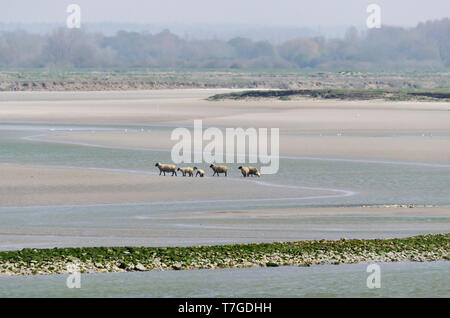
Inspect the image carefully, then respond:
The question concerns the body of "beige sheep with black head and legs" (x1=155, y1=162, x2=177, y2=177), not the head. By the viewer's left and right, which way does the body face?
facing to the left of the viewer

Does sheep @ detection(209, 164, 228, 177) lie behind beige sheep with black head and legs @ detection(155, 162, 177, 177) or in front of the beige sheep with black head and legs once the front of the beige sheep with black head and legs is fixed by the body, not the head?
behind

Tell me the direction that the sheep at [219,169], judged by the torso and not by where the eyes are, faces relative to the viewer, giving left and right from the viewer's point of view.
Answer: facing to the left of the viewer

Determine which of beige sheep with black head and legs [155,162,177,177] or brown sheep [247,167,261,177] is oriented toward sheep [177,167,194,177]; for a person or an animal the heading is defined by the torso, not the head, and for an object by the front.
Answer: the brown sheep

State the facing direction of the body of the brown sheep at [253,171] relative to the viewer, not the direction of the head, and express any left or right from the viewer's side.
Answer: facing to the left of the viewer

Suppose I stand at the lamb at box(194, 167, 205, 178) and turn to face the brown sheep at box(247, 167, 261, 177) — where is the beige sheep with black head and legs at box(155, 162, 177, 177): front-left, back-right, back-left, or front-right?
back-left

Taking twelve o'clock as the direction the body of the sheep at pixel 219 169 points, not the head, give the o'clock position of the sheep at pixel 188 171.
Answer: the sheep at pixel 188 171 is roughly at 12 o'clock from the sheep at pixel 219 169.

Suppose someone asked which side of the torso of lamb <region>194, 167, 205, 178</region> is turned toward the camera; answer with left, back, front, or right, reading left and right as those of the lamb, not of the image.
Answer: left

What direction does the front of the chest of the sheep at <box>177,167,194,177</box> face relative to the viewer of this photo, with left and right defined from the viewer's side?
facing to the left of the viewer

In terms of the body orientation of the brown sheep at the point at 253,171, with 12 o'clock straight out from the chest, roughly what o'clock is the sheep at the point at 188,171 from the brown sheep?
The sheep is roughly at 12 o'clock from the brown sheep.

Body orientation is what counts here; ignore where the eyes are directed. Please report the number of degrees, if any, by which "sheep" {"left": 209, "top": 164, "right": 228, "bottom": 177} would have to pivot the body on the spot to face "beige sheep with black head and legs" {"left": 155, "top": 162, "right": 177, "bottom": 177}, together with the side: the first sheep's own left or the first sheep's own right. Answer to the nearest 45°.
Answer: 0° — it already faces it
